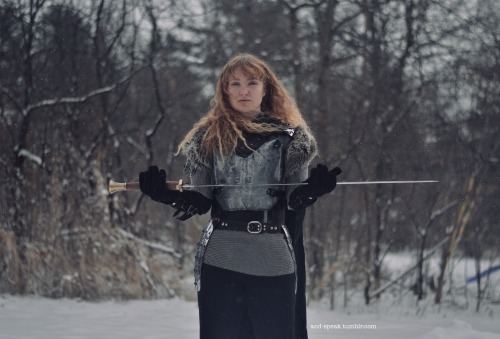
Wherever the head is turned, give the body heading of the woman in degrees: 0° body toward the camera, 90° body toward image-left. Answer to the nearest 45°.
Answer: approximately 0°
